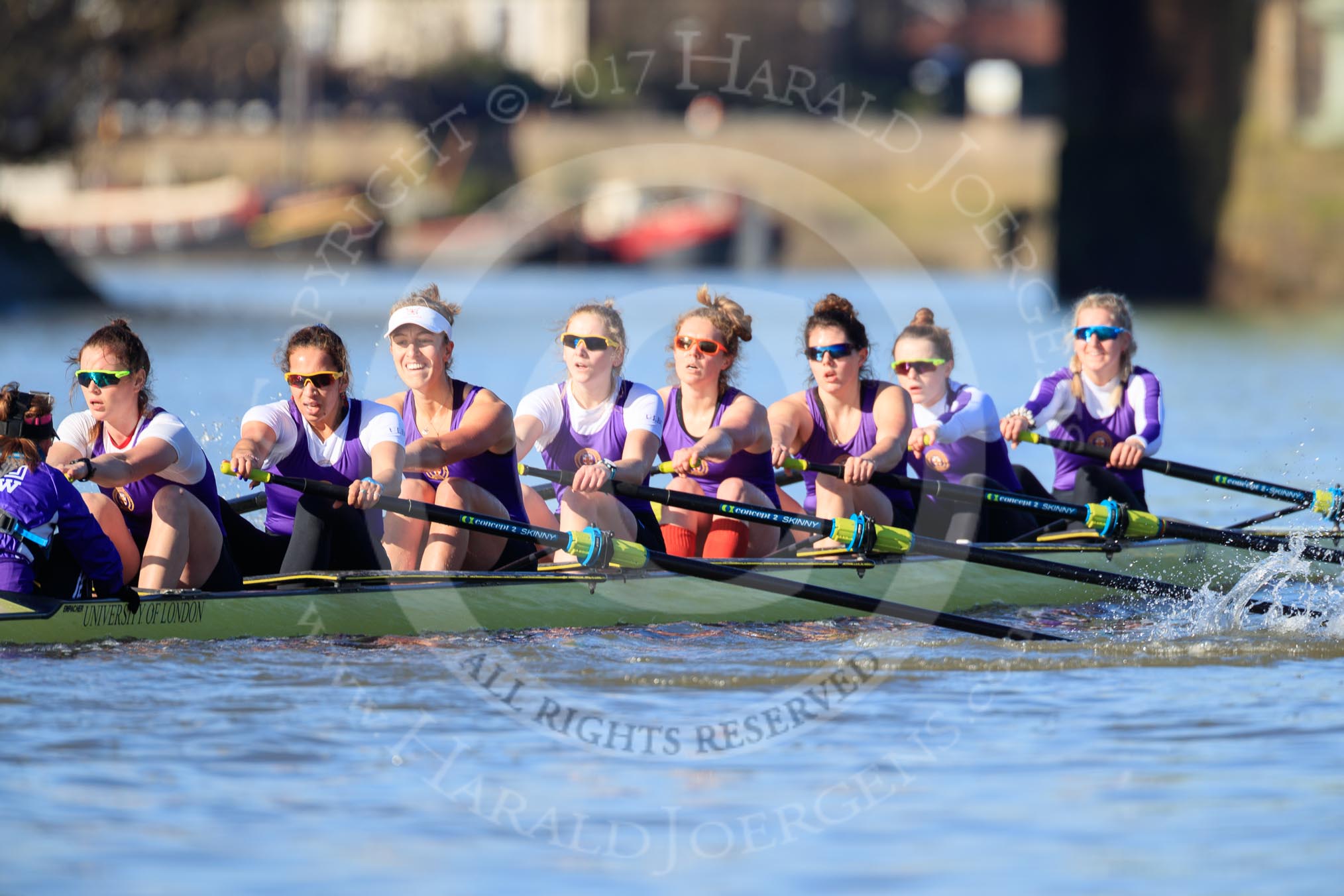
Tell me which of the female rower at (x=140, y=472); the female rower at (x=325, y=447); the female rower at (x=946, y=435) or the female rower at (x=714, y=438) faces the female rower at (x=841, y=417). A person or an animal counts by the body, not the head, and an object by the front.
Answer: the female rower at (x=946, y=435)

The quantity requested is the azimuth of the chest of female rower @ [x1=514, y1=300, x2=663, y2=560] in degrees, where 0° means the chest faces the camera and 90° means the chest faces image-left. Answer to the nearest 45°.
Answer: approximately 45°

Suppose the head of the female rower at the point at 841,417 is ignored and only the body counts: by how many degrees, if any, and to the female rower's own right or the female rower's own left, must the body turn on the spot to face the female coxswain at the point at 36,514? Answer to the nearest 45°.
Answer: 0° — they already face them

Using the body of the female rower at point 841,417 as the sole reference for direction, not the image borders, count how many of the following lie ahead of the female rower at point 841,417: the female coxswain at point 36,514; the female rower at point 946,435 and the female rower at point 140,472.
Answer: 2

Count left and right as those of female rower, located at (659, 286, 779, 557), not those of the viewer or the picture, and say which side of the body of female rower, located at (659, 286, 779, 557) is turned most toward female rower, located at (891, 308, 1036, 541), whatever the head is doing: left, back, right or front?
back

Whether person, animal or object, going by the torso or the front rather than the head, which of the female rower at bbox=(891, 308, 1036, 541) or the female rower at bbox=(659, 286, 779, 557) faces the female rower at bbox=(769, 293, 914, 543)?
the female rower at bbox=(891, 308, 1036, 541)

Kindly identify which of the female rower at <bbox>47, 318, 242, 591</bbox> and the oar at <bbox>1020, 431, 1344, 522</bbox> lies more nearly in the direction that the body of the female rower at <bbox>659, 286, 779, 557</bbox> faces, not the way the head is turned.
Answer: the female rower

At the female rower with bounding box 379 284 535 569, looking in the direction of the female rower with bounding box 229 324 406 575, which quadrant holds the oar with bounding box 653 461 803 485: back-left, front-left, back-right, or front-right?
back-right

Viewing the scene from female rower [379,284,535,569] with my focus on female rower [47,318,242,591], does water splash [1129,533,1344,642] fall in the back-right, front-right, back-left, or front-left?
back-left

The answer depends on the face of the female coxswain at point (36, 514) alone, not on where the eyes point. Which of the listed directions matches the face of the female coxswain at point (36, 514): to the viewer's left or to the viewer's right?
to the viewer's right

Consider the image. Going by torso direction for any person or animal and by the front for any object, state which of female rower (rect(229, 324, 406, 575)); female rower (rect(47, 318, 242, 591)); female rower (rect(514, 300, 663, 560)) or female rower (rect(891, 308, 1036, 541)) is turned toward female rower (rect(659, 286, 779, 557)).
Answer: female rower (rect(891, 308, 1036, 541))

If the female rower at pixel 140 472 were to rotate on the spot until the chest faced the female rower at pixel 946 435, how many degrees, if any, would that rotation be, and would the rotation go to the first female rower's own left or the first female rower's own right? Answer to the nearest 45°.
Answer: approximately 135° to the first female rower's own left

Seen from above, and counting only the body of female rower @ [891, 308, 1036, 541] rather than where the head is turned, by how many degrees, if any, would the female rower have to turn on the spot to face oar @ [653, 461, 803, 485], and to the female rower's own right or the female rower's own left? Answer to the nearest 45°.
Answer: approximately 45° to the female rower's own right
